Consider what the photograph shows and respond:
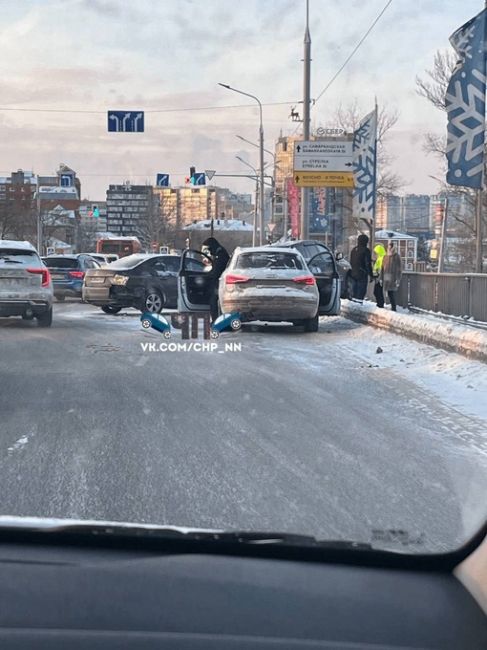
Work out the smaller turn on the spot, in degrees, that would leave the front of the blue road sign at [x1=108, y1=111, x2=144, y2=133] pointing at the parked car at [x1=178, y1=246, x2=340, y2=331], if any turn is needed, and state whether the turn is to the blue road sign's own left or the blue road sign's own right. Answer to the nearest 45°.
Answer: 0° — it already faces it

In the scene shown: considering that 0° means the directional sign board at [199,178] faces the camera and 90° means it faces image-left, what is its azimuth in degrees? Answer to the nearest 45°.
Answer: approximately 0°

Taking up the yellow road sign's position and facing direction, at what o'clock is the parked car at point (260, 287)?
The parked car is roughly at 12 o'clock from the yellow road sign.

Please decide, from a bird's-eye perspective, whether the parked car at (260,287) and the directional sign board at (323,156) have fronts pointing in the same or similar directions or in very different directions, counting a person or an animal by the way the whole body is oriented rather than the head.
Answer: very different directions

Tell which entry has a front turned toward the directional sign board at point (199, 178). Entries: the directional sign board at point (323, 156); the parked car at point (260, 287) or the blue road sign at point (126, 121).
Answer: the parked car

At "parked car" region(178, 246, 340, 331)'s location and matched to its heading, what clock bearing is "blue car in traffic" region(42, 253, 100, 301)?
"blue car in traffic" region(42, 253, 100, 301) is roughly at 11 o'clock from "parked car" region(178, 246, 340, 331).

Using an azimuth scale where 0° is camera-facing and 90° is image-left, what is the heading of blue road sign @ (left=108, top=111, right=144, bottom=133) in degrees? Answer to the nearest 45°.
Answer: approximately 0°

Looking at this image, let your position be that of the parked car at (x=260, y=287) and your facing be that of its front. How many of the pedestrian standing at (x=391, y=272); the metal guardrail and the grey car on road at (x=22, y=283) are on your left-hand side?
1

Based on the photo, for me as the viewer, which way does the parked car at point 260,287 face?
facing away from the viewer

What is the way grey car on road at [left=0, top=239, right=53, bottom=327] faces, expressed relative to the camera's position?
facing away from the viewer

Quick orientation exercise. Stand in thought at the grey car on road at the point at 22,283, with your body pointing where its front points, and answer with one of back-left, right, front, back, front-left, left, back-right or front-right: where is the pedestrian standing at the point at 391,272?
right

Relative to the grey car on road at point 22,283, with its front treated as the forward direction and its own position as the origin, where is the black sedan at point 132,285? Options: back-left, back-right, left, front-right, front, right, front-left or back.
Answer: front-right

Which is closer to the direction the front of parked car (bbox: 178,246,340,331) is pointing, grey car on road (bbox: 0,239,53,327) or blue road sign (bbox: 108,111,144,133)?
the blue road sign

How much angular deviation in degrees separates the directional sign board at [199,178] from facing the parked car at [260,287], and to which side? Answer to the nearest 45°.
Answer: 0° — it already faces it

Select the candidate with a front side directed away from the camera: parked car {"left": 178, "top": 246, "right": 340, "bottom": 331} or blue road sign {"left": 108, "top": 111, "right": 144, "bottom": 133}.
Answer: the parked car
